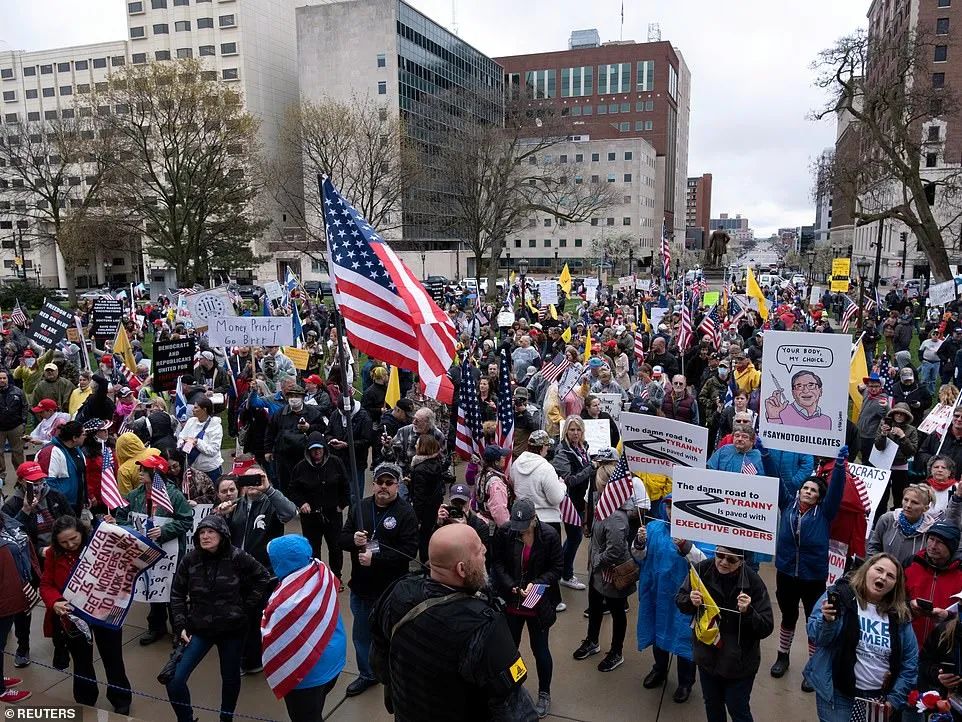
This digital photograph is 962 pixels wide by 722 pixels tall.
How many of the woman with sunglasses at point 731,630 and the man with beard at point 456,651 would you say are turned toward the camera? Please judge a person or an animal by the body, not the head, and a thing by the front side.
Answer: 1

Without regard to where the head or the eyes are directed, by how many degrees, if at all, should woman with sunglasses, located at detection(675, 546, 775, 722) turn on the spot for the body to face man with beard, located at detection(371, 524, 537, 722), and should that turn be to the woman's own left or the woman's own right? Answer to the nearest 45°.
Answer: approximately 45° to the woman's own right

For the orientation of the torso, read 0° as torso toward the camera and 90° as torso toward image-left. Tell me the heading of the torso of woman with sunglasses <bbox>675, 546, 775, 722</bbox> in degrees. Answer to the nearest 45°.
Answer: approximately 0°

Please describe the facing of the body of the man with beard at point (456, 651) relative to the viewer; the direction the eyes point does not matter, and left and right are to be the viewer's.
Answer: facing away from the viewer and to the right of the viewer

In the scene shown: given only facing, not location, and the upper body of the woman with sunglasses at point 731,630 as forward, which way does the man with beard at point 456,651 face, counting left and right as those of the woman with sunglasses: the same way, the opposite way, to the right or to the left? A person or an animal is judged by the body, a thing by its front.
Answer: the opposite way
